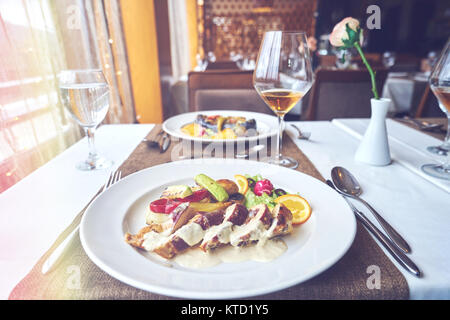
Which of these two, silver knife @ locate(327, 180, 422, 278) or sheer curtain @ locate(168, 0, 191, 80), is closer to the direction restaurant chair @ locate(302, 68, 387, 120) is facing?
the silver knife

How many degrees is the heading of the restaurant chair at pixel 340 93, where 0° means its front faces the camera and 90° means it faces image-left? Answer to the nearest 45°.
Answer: approximately 0°

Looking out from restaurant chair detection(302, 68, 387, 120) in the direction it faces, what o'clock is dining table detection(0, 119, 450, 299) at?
The dining table is roughly at 12 o'clock from the restaurant chair.

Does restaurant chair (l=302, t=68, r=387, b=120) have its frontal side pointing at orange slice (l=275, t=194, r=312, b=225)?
yes

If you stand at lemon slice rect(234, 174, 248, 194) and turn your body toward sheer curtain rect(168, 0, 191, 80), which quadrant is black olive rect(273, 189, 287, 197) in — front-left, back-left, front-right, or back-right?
back-right

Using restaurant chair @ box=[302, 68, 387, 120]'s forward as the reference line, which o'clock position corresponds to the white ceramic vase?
The white ceramic vase is roughly at 12 o'clock from the restaurant chair.

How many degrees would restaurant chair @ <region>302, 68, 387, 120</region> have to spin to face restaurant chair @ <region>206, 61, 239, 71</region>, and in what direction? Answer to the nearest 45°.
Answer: approximately 135° to its right

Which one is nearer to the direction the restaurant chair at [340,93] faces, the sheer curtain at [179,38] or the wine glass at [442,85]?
the wine glass

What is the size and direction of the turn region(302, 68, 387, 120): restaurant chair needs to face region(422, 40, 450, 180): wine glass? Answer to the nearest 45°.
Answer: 0° — it already faces it

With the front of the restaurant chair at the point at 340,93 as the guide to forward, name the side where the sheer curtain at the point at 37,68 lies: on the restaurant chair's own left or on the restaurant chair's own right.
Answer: on the restaurant chair's own right

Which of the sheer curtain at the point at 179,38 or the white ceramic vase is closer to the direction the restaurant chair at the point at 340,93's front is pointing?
the white ceramic vase

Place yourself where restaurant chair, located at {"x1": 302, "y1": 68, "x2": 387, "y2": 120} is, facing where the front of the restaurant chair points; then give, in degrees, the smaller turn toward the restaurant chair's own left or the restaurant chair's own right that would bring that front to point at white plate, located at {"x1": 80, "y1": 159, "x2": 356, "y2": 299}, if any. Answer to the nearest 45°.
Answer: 0° — it already faces it
